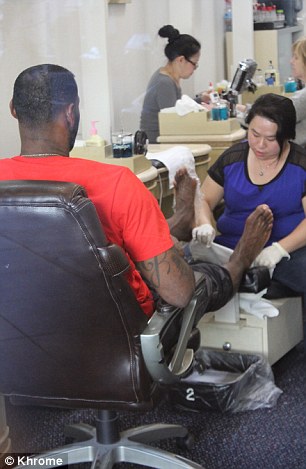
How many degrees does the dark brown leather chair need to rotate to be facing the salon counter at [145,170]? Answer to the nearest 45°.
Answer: approximately 45° to its left

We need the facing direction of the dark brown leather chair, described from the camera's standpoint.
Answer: facing away from the viewer and to the right of the viewer
